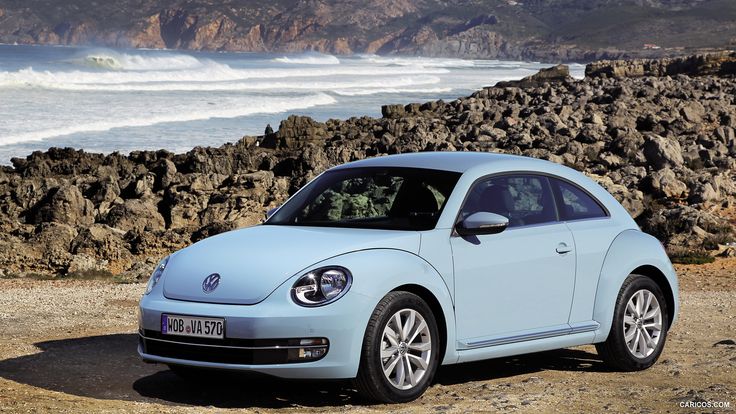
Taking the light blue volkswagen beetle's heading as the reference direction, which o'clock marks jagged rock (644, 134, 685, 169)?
The jagged rock is roughly at 5 o'clock from the light blue volkswagen beetle.

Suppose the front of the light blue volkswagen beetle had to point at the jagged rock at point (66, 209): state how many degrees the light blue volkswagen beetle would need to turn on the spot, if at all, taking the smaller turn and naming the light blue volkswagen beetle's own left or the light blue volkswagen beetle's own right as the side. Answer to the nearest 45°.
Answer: approximately 90° to the light blue volkswagen beetle's own right

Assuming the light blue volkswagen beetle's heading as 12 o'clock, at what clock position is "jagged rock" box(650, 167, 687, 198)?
The jagged rock is roughly at 5 o'clock from the light blue volkswagen beetle.

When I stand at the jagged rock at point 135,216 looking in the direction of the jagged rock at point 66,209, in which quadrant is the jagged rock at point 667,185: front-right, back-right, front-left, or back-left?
back-right

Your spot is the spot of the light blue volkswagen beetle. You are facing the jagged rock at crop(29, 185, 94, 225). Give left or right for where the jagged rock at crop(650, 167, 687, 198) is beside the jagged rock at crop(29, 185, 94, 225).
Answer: right

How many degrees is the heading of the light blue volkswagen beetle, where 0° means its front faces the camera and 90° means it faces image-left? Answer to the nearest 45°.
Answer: approximately 45°

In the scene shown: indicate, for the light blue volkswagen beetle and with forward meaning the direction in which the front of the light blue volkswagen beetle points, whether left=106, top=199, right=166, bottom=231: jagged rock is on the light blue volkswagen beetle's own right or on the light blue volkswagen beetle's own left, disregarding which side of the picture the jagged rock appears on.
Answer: on the light blue volkswagen beetle's own right
